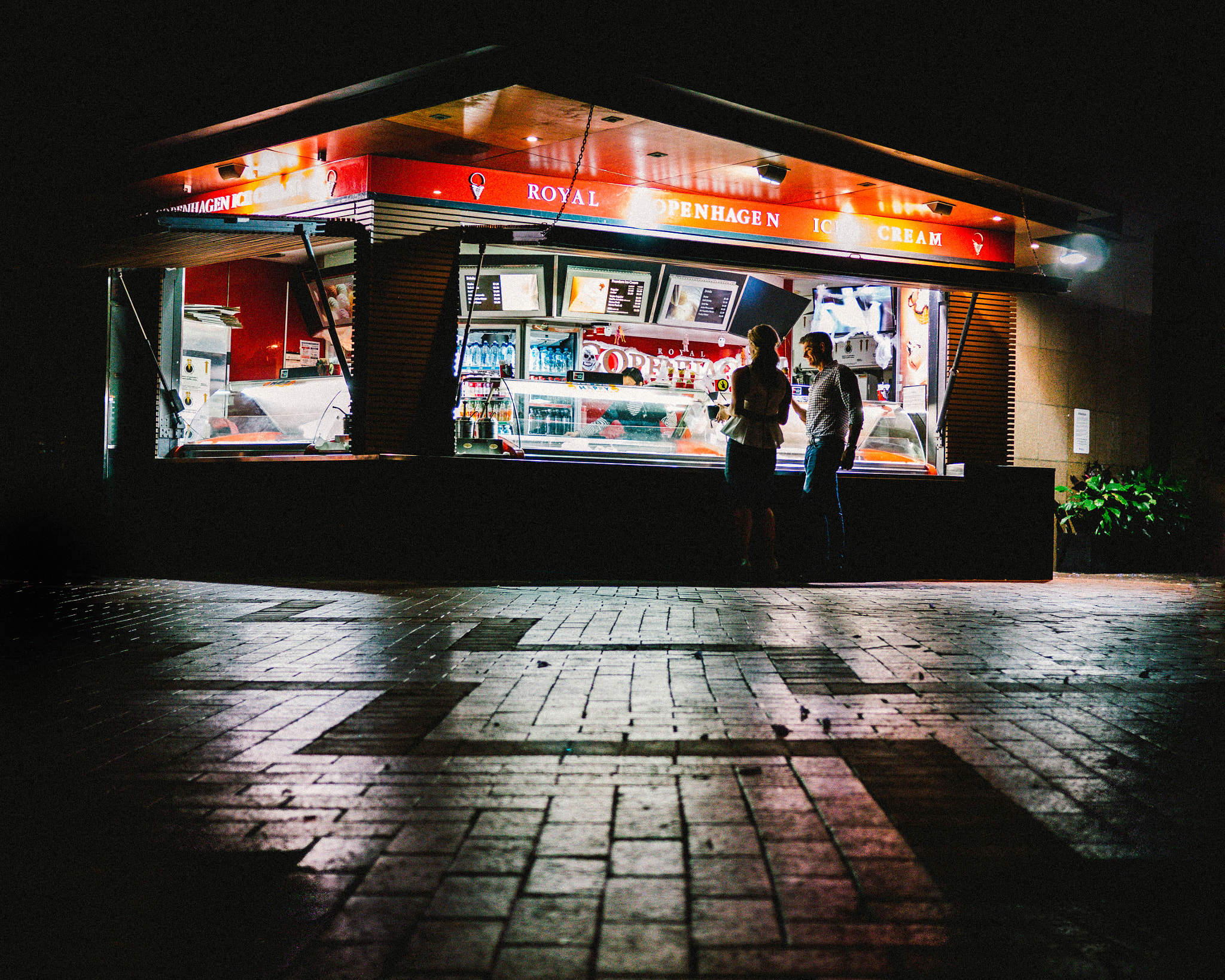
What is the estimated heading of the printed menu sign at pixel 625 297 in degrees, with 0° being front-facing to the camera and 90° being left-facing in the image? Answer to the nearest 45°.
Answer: approximately 0°

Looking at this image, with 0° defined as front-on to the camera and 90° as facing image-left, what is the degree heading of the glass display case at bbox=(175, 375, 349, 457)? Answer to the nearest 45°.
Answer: approximately 45°

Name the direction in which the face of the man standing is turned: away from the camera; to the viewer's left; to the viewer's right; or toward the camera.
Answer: to the viewer's left

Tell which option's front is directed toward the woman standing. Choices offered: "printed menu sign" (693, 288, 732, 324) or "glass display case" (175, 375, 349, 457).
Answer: the printed menu sign

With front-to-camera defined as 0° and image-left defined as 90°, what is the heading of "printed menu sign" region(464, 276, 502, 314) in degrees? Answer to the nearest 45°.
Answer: approximately 0°

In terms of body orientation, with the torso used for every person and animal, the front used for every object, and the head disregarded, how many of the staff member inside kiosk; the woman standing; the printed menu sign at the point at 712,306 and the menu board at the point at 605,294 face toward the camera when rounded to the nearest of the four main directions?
3
